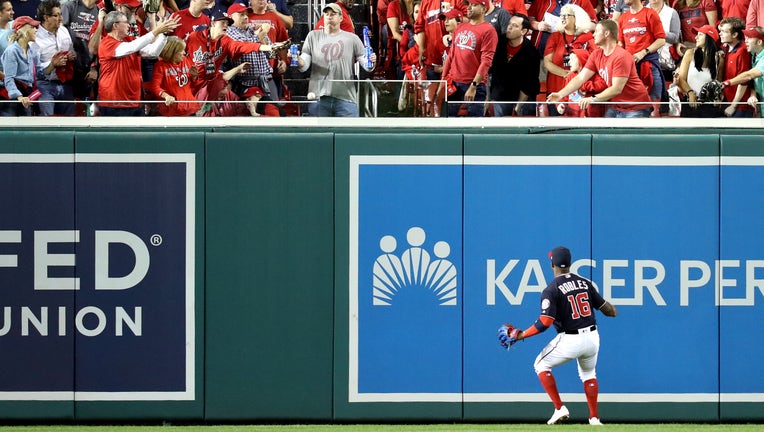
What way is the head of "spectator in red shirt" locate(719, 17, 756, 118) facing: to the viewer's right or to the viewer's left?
to the viewer's left

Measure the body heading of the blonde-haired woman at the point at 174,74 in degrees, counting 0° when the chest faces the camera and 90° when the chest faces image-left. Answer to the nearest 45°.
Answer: approximately 315°

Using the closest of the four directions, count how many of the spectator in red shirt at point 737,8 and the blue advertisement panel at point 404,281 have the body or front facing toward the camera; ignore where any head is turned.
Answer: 2

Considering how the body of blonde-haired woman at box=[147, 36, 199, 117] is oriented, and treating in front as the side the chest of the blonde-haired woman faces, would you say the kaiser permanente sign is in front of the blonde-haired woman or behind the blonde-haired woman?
in front

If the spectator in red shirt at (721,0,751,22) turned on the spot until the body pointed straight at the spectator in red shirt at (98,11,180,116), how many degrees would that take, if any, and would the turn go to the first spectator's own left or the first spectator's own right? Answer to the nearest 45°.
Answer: approximately 45° to the first spectator's own right

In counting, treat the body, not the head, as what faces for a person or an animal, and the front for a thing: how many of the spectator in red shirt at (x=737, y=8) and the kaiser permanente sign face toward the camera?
2
